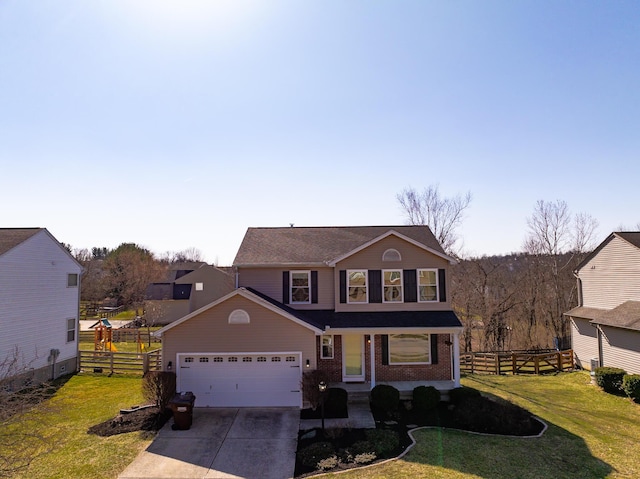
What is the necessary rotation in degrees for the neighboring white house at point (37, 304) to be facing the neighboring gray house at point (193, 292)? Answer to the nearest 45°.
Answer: approximately 180°

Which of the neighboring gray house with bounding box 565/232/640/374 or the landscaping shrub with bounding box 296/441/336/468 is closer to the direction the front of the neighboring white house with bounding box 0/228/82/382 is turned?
the landscaping shrub

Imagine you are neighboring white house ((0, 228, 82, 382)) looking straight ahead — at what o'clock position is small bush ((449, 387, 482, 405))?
The small bush is roughly at 9 o'clock from the neighboring white house.

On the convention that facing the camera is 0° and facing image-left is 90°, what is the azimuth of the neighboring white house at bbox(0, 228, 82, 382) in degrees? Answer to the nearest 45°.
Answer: approximately 45°

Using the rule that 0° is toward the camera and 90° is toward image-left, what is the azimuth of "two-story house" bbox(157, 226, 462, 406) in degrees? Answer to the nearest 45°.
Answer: approximately 0°

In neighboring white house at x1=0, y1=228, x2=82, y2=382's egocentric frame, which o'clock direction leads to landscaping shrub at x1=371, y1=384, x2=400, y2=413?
The landscaping shrub is roughly at 9 o'clock from the neighboring white house.

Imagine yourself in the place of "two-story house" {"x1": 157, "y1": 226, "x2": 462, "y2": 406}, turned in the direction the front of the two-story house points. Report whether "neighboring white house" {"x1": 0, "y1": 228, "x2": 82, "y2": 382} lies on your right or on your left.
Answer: on your right

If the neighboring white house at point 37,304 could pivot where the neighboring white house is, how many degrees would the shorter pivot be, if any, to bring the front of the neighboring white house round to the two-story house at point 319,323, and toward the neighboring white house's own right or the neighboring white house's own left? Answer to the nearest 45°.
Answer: approximately 90° to the neighboring white house's own left
